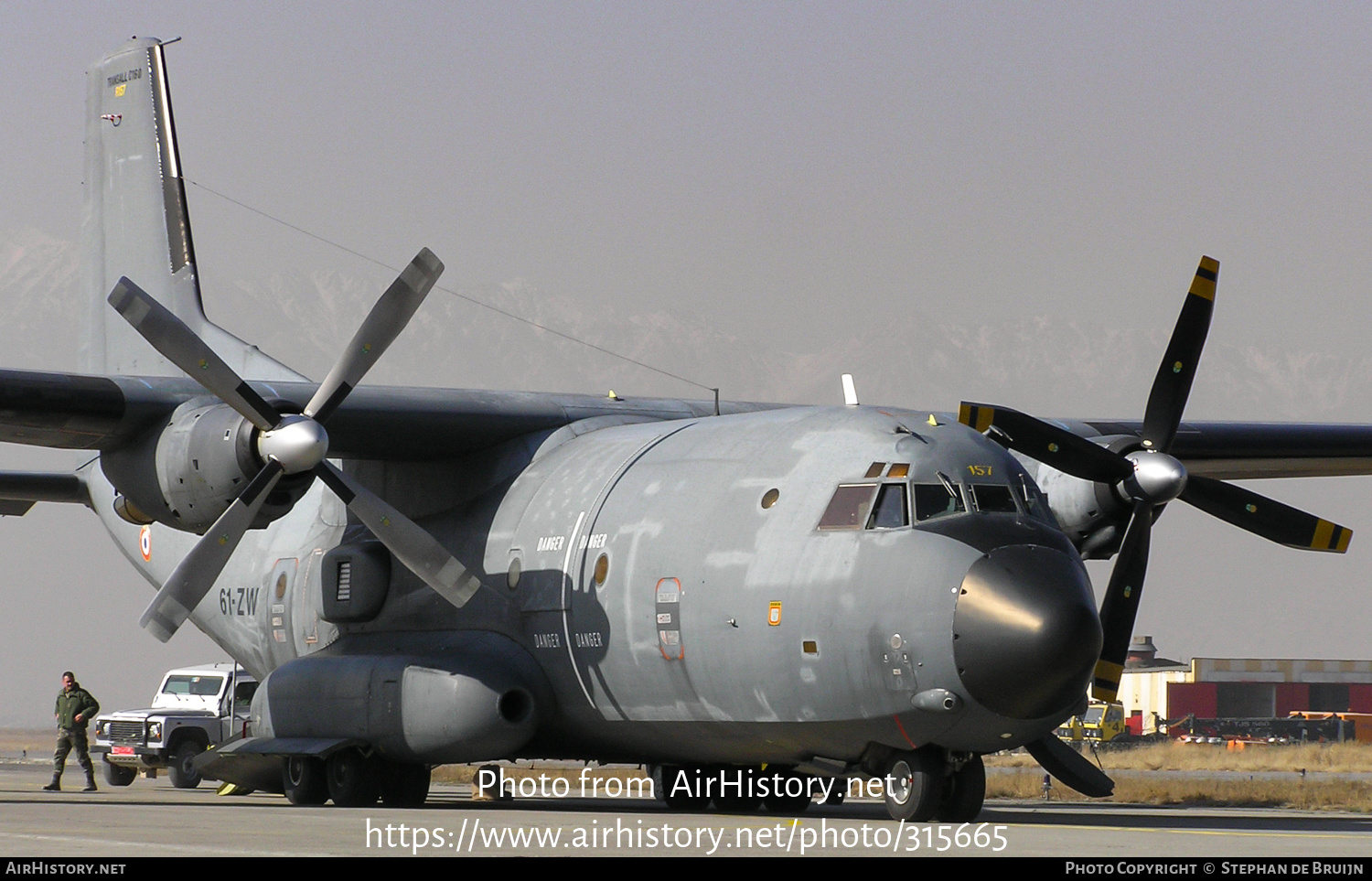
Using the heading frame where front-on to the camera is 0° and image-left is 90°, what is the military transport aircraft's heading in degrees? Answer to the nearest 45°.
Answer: approximately 315°

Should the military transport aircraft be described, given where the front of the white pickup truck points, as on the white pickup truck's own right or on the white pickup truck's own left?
on the white pickup truck's own left

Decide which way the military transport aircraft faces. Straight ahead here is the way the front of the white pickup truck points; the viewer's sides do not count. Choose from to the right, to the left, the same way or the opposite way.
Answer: to the left

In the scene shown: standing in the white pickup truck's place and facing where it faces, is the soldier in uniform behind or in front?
in front

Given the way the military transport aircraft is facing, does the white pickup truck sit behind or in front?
behind

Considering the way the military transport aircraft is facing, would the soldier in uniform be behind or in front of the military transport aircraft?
behind

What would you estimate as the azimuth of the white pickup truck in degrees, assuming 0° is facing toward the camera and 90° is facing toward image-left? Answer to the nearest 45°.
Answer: approximately 45°
